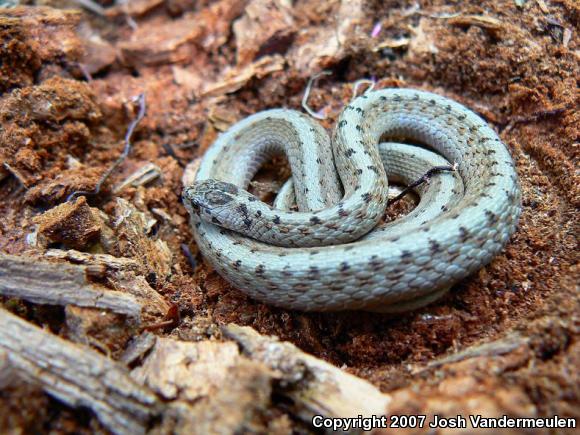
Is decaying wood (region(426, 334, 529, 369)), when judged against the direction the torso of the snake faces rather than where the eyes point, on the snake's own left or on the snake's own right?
on the snake's own left

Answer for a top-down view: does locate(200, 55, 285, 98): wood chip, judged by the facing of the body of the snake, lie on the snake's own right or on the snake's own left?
on the snake's own right

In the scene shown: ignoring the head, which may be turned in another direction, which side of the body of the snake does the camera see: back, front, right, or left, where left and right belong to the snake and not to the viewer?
left

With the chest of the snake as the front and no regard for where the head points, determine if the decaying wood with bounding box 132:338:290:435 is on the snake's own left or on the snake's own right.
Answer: on the snake's own left

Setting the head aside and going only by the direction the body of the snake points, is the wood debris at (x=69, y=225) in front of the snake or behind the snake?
in front

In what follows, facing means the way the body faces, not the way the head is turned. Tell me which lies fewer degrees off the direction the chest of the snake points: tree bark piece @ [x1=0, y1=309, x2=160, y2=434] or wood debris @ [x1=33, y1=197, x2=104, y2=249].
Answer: the wood debris

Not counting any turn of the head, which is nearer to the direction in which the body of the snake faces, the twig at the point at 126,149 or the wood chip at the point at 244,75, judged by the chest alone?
the twig

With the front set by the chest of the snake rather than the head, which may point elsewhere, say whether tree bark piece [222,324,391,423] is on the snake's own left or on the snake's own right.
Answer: on the snake's own left

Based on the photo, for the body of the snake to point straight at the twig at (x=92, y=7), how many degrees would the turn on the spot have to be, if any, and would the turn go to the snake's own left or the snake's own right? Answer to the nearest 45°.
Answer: approximately 45° to the snake's own right

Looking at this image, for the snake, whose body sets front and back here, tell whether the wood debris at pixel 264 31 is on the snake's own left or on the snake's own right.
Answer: on the snake's own right

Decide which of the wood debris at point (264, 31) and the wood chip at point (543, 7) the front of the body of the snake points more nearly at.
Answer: the wood debris

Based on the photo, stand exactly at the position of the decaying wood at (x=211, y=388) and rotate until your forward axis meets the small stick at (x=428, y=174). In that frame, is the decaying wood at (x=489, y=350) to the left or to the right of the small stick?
right

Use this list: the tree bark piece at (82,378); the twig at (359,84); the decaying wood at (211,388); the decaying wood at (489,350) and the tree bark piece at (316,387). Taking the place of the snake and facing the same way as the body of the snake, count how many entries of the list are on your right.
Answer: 1

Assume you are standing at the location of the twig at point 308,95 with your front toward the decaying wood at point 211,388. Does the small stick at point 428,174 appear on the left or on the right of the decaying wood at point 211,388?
left
